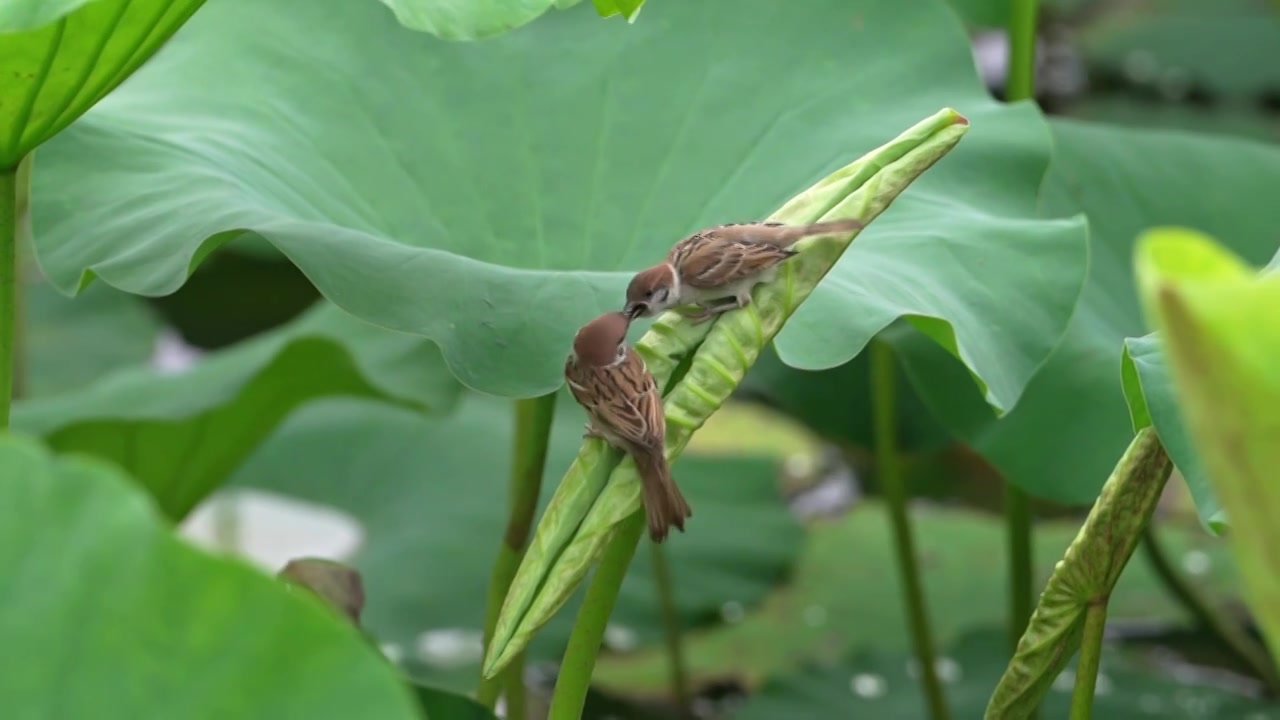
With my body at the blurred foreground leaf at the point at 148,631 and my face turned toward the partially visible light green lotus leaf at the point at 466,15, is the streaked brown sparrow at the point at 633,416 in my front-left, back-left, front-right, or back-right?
front-right

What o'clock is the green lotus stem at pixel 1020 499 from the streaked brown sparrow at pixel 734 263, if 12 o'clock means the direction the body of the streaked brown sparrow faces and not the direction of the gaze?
The green lotus stem is roughly at 4 o'clock from the streaked brown sparrow.

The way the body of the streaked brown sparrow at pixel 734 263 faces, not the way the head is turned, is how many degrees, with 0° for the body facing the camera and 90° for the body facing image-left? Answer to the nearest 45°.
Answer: approximately 90°
